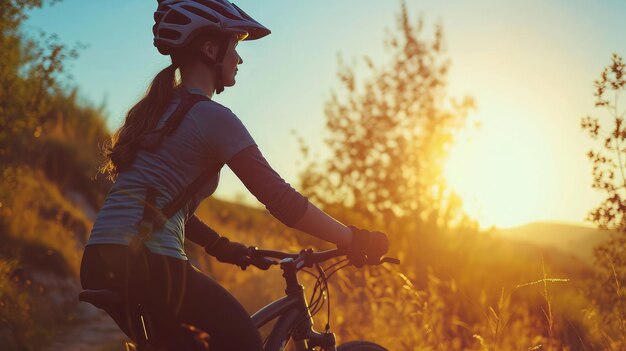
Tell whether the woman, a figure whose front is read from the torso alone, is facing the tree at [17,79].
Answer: no

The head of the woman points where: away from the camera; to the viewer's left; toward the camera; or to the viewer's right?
to the viewer's right

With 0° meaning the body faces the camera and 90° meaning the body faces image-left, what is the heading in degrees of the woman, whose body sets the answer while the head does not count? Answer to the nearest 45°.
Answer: approximately 225°
